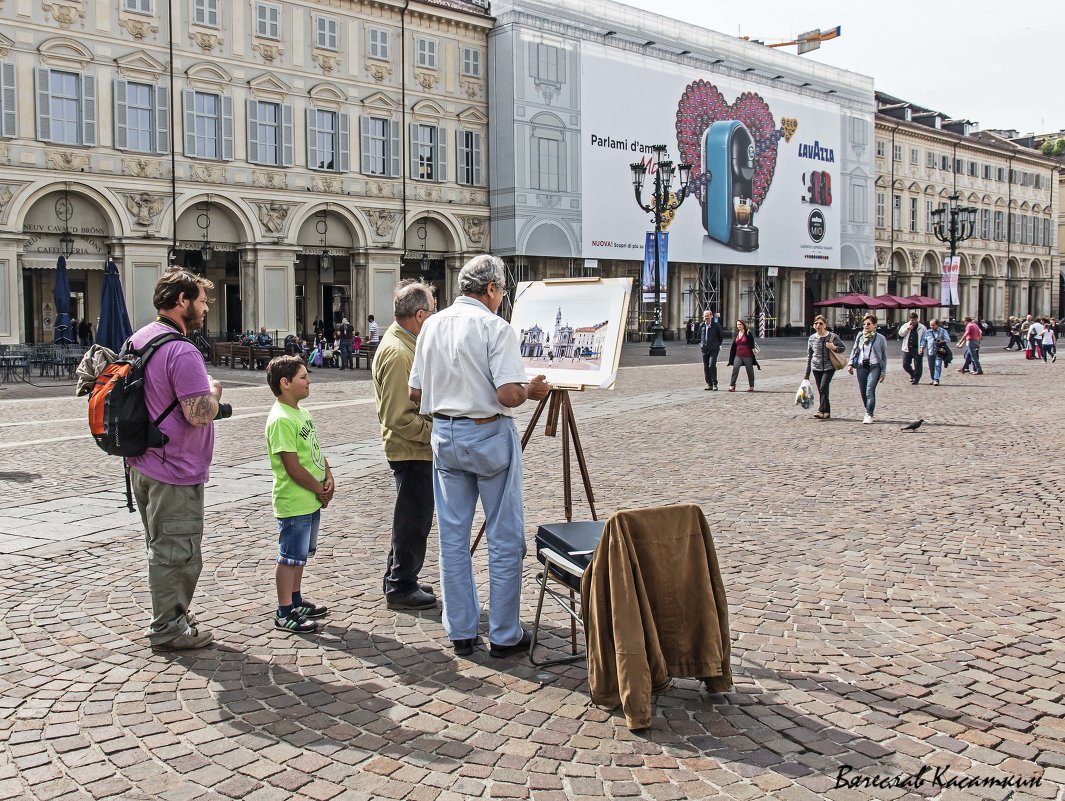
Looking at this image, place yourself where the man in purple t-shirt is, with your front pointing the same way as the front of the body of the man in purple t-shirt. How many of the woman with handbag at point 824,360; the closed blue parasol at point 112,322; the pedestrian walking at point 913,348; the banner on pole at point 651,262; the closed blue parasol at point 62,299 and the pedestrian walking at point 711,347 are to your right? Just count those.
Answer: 0

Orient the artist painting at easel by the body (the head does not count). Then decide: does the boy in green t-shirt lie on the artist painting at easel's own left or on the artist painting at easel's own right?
on the artist painting at easel's own left

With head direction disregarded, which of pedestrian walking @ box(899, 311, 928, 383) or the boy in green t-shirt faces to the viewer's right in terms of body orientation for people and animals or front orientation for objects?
the boy in green t-shirt

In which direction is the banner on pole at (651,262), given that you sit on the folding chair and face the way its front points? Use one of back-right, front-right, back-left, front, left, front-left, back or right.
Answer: front-right

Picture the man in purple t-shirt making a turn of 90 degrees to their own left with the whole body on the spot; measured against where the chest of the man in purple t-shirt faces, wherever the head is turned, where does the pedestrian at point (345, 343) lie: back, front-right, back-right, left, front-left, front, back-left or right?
front

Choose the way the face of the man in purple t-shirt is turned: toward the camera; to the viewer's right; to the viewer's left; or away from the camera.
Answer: to the viewer's right

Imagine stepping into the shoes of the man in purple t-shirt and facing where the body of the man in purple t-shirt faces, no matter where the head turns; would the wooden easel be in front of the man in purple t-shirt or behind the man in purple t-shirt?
in front

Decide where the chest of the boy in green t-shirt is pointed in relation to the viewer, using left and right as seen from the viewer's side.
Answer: facing to the right of the viewer

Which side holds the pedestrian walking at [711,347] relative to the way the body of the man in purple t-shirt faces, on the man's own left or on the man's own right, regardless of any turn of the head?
on the man's own left

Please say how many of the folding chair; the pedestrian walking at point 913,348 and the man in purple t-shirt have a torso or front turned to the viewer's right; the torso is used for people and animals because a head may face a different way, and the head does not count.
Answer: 1

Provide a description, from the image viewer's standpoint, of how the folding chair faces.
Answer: facing away from the viewer and to the left of the viewer

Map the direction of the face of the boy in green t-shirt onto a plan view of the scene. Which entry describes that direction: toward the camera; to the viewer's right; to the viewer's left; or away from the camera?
to the viewer's right

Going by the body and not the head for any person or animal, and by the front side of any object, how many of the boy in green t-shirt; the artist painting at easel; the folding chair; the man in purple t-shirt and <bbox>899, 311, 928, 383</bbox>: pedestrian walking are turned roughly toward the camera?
1

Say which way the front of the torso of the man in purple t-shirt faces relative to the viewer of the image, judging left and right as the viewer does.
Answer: facing to the right of the viewer

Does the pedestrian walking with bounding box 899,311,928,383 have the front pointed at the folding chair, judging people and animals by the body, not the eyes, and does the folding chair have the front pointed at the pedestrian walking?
no

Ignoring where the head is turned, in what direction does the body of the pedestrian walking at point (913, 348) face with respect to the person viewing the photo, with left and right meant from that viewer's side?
facing the viewer
